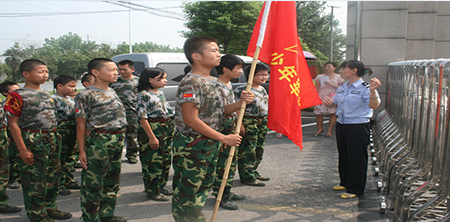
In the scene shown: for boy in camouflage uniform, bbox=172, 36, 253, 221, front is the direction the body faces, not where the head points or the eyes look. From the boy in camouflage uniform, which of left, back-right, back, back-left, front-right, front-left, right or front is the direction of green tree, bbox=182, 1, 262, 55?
left

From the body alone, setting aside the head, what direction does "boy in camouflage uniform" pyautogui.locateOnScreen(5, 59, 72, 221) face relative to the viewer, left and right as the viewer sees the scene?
facing the viewer and to the right of the viewer

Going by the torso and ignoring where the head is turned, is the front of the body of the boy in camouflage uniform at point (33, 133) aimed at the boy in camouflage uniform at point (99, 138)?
yes

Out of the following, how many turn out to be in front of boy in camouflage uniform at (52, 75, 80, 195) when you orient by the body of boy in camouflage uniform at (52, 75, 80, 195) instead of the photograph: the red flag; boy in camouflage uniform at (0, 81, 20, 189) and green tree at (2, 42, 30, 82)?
1

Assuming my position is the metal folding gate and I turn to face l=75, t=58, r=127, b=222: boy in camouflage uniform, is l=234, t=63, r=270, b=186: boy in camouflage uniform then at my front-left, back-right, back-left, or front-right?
front-right

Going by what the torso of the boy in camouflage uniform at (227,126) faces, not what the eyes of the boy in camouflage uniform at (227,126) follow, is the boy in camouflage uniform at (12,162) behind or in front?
behind

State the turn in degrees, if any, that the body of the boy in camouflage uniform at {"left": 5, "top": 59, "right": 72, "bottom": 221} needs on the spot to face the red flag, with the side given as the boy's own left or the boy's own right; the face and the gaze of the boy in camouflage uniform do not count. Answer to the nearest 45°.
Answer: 0° — they already face it

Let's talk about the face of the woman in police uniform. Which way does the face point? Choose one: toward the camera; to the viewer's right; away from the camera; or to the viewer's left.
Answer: to the viewer's left

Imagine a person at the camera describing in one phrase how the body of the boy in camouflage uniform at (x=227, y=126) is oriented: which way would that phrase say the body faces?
to the viewer's right

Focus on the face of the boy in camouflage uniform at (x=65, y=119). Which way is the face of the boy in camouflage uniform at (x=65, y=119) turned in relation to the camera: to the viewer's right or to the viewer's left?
to the viewer's right

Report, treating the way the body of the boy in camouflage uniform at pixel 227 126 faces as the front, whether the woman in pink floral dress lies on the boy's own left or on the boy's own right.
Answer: on the boy's own left

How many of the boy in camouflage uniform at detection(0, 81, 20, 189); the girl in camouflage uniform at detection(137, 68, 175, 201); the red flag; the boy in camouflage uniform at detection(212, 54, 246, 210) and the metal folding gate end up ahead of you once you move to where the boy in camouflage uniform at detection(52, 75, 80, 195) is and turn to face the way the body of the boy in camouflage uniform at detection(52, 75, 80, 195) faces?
4

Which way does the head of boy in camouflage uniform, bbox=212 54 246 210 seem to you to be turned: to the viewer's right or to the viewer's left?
to the viewer's right

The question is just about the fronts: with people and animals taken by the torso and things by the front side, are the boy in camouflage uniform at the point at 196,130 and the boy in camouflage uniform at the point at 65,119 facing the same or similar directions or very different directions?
same or similar directions

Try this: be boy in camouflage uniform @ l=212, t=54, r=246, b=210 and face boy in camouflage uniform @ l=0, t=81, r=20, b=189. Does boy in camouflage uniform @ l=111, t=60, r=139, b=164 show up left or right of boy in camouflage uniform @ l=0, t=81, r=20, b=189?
right

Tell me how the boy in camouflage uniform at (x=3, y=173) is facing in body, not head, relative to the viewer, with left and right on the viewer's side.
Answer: facing to the right of the viewer

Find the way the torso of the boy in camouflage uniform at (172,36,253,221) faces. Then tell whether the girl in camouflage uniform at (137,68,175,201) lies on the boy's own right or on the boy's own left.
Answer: on the boy's own left

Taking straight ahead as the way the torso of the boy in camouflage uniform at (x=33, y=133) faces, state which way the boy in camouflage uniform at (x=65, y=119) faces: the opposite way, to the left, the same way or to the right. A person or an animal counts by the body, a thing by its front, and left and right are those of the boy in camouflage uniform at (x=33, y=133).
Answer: the same way

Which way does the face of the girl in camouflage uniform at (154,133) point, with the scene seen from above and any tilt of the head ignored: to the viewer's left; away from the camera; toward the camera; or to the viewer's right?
to the viewer's right

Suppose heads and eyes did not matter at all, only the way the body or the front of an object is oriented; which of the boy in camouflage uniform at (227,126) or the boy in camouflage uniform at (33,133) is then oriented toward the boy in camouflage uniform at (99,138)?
the boy in camouflage uniform at (33,133)

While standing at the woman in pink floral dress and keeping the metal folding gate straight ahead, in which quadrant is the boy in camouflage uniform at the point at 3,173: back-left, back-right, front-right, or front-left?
front-right
